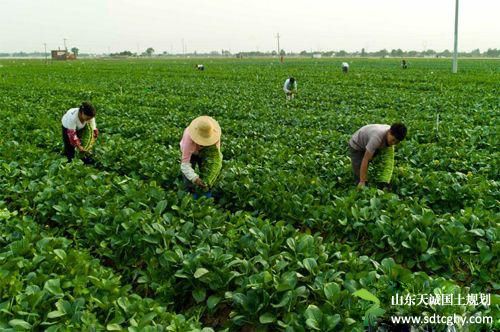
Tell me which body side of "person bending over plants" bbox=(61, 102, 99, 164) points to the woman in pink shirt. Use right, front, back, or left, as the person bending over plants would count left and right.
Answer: front

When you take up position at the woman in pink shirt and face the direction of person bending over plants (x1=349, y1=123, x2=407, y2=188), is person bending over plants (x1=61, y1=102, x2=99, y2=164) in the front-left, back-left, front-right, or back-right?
back-left

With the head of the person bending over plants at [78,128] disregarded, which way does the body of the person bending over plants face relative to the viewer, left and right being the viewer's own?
facing the viewer and to the right of the viewer

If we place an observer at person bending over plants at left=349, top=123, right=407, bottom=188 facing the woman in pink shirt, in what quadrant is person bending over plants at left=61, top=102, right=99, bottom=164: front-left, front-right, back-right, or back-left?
front-right

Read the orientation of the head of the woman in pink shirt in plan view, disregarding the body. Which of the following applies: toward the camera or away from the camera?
toward the camera

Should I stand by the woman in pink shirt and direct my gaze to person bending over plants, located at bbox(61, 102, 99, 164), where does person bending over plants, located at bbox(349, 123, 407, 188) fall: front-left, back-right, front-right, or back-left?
back-right

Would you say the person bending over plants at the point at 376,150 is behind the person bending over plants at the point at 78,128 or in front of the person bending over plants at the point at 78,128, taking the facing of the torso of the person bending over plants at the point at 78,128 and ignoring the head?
in front
